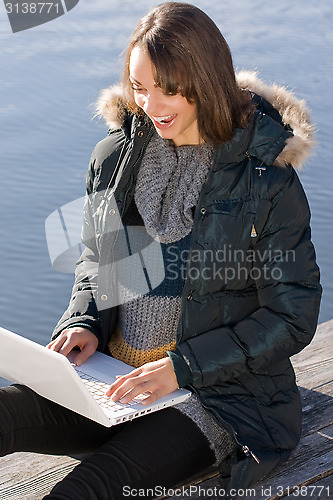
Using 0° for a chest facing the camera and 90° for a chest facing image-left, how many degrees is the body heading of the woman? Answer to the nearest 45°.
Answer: approximately 45°

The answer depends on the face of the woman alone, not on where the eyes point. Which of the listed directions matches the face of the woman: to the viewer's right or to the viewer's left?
to the viewer's left
